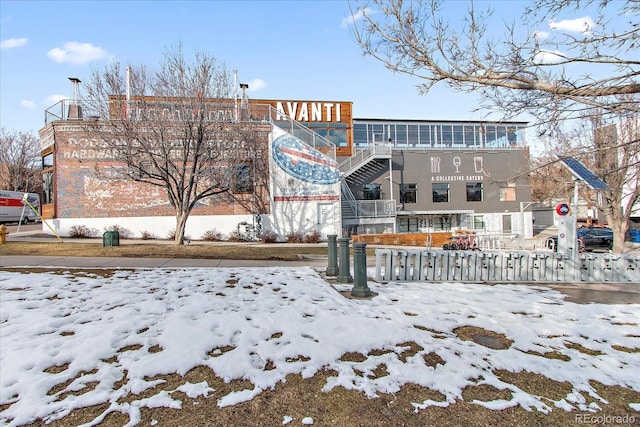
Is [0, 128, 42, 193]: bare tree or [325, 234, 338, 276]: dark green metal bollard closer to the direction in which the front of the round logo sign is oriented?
the dark green metal bollard

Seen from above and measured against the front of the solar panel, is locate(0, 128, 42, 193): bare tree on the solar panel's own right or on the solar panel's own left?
on the solar panel's own right

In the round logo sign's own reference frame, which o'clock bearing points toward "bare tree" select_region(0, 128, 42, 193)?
The bare tree is roughly at 3 o'clock from the round logo sign.

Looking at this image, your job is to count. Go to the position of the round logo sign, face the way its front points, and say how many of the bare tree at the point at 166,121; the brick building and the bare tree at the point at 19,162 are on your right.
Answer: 3

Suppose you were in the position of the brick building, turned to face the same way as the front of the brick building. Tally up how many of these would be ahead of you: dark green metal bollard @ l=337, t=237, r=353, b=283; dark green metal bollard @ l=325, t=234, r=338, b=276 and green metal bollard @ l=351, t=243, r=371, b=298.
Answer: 3

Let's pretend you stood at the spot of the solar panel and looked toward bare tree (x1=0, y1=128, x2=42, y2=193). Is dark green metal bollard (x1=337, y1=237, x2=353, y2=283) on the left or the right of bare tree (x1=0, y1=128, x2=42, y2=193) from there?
left

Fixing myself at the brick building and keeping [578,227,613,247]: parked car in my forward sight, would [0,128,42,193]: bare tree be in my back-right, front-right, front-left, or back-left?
back-left

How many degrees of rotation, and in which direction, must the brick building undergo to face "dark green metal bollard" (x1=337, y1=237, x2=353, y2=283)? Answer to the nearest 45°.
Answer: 0° — it already faces it

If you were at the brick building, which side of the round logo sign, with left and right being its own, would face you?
right

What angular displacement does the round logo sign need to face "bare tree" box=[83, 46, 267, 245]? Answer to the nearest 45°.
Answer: approximately 90° to its right

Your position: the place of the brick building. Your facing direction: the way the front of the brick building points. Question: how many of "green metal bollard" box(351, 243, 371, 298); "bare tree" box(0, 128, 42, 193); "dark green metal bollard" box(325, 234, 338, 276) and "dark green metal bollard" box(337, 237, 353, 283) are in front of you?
3

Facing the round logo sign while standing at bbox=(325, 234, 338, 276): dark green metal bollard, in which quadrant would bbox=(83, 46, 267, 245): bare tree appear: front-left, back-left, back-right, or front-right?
back-left

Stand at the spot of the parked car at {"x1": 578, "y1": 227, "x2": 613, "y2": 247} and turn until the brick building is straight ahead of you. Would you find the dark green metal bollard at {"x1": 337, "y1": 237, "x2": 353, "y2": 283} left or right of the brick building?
left

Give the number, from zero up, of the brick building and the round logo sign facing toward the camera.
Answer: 2
